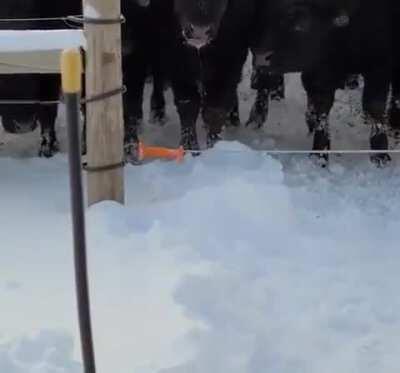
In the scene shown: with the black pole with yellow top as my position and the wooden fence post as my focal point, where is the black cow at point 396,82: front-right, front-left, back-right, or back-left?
front-right

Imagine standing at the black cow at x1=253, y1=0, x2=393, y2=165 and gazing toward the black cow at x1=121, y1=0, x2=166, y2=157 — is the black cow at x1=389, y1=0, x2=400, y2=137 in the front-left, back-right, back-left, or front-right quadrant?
back-right

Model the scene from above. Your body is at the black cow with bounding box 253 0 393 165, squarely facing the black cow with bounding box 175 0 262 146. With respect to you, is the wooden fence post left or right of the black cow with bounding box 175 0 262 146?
left
